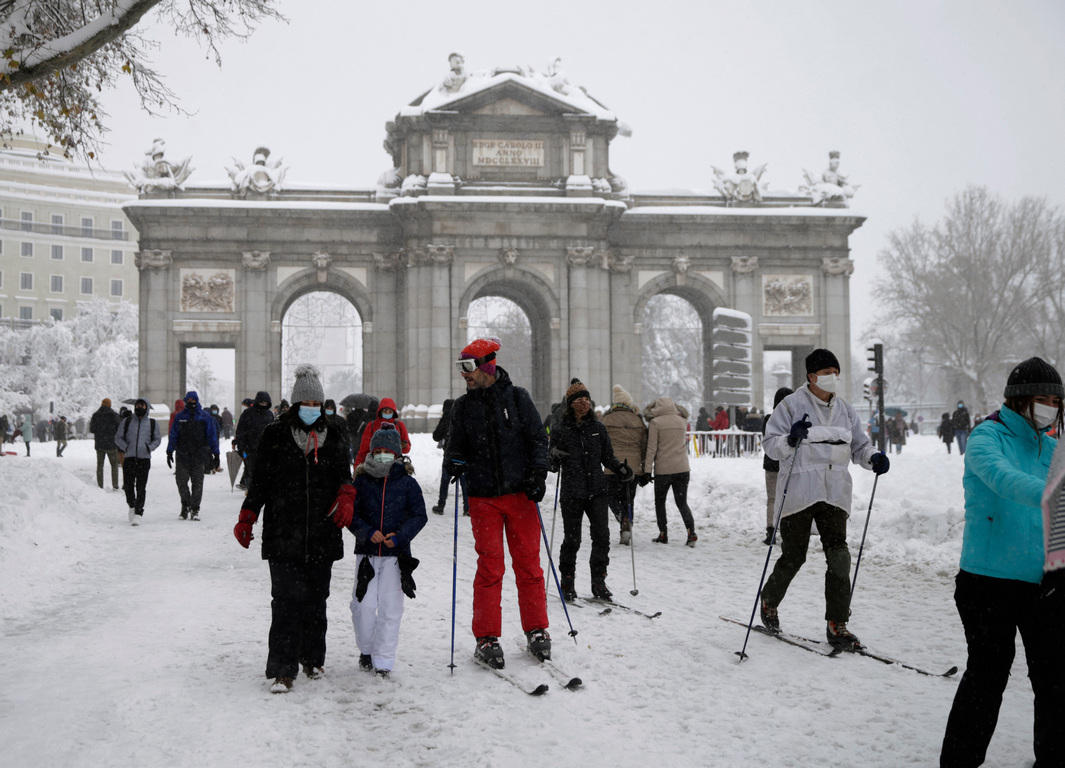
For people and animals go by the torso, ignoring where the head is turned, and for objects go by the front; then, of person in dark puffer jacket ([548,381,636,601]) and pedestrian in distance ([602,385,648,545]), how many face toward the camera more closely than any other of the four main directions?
1

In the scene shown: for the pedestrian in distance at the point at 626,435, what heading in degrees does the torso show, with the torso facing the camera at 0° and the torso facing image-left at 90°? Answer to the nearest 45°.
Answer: approximately 180°

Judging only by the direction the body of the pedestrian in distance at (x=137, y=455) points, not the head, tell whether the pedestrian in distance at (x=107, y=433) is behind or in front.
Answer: behind

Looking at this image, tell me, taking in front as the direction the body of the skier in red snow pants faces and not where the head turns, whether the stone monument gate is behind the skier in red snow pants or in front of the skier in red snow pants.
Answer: behind

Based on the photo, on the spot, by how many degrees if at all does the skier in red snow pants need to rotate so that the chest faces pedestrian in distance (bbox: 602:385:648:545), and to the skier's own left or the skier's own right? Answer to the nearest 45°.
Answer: approximately 180°

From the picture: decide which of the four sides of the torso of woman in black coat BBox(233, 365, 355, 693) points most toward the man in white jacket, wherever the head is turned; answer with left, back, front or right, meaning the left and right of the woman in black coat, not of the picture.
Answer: left

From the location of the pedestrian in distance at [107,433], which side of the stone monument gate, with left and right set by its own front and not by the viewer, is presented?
front

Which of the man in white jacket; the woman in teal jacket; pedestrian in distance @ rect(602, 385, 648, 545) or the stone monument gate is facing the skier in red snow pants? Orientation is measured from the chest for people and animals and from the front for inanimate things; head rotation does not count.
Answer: the stone monument gate

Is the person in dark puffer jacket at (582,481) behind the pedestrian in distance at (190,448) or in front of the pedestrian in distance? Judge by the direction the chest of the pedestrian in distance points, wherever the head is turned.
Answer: in front

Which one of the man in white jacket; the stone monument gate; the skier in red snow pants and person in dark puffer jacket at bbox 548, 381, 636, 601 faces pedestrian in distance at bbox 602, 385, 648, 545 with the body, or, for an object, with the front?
the stone monument gate

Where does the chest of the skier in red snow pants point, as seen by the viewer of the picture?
toward the camera

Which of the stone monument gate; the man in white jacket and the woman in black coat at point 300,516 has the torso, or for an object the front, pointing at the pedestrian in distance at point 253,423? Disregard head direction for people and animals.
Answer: the stone monument gate

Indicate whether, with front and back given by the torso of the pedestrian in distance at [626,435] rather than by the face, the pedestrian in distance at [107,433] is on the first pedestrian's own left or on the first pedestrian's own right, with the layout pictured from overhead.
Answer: on the first pedestrian's own left

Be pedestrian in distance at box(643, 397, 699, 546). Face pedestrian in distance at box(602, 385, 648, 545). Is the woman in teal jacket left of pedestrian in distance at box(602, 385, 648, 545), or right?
left

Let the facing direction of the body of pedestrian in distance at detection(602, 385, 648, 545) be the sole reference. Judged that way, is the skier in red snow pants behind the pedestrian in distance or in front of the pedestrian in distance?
behind

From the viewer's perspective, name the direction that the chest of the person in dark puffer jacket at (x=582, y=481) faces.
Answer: toward the camera
